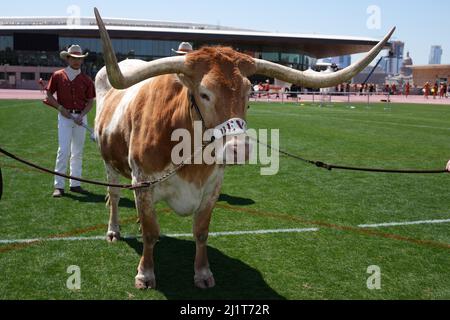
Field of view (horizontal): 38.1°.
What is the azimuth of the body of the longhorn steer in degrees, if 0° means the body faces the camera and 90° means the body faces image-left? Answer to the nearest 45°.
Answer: approximately 315°

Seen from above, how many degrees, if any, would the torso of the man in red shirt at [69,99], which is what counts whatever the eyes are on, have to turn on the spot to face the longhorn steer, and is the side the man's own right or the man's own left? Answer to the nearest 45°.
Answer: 0° — they already face it

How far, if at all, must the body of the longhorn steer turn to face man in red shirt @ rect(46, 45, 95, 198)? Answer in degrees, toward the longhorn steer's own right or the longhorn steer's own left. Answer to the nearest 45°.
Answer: approximately 180°

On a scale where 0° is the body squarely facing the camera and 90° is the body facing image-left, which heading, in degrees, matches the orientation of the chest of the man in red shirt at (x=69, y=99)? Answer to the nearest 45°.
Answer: approximately 0°
